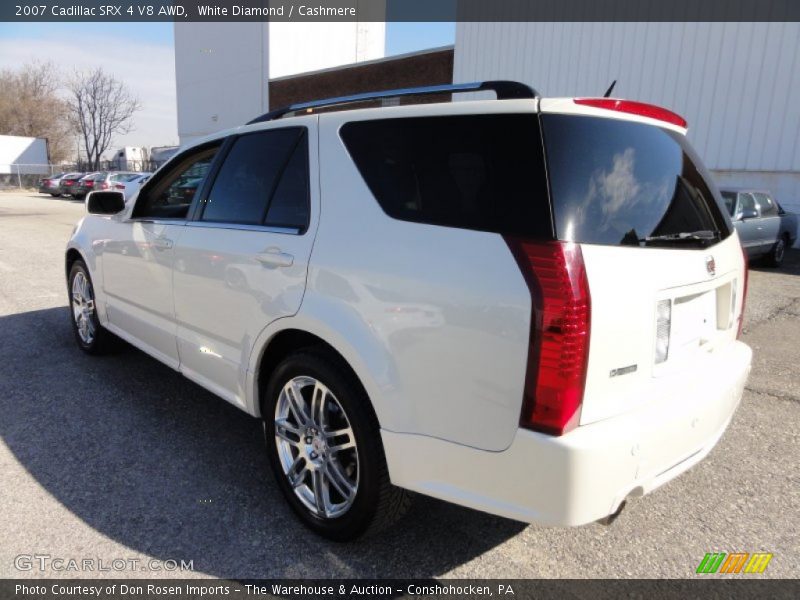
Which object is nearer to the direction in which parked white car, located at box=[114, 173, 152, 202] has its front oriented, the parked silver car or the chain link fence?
the chain link fence

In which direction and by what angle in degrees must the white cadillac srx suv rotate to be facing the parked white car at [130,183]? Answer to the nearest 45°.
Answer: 0° — it already faces it

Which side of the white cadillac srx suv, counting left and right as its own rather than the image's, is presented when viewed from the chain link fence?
front

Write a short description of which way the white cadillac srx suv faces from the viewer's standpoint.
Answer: facing away from the viewer and to the left of the viewer
